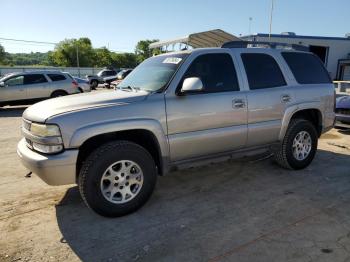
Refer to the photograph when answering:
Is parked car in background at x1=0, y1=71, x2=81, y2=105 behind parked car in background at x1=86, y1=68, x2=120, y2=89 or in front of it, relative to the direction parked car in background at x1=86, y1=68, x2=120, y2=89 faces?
in front

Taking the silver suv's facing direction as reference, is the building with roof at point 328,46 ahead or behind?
behind

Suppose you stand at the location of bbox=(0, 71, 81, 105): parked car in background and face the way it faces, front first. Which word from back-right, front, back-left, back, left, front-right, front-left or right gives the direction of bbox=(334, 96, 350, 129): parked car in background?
back-left

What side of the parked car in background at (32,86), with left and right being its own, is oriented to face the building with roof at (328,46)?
back

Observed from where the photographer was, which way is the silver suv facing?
facing the viewer and to the left of the viewer

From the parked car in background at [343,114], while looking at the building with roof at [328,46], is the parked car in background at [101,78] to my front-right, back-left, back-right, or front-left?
front-left

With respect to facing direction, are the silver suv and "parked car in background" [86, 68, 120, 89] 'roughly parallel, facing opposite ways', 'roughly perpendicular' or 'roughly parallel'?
roughly parallel

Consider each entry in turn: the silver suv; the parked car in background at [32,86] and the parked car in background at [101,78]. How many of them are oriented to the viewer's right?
0

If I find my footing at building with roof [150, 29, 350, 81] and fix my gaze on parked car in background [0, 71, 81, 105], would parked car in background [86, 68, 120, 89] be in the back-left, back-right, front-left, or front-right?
front-right

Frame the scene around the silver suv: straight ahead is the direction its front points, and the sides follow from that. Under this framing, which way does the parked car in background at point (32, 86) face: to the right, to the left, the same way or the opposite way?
the same way

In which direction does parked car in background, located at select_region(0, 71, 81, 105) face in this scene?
to the viewer's left
